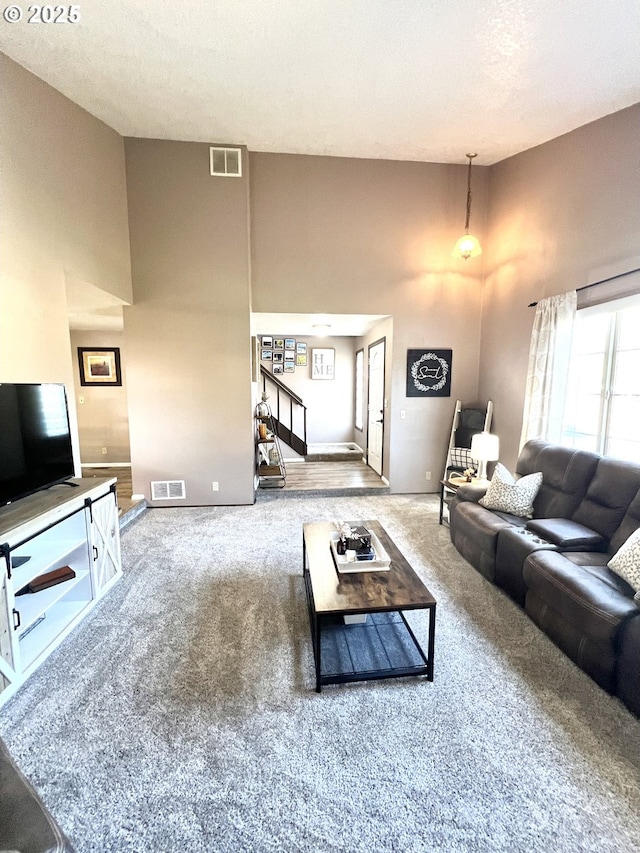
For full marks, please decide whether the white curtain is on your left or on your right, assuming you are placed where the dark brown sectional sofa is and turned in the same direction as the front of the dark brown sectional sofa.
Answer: on your right

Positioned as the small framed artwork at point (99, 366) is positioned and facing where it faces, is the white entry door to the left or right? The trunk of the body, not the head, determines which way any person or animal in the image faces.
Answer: on its left

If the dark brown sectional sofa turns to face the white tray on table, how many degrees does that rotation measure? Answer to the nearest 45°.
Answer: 0° — it already faces it

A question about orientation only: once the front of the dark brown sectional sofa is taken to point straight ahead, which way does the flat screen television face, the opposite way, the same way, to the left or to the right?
the opposite way

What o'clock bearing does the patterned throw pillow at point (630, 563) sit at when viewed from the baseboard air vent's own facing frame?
The patterned throw pillow is roughly at 11 o'clock from the baseboard air vent.

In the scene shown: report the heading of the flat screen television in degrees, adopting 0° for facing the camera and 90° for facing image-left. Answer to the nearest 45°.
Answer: approximately 315°

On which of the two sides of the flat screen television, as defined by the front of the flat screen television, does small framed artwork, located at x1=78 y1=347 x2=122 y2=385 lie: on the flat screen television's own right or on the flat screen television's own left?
on the flat screen television's own left

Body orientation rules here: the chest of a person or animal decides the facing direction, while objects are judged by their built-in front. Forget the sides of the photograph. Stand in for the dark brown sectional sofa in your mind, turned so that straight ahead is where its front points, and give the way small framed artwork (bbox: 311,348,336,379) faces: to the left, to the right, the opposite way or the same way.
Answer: to the left

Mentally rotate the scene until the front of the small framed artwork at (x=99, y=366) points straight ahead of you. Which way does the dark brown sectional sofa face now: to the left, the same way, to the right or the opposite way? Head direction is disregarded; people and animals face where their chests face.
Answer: to the right
